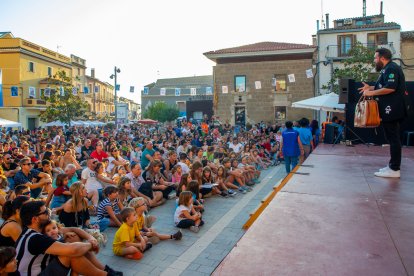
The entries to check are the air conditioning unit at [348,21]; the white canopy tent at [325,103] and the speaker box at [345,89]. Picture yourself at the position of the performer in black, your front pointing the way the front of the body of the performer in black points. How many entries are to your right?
3

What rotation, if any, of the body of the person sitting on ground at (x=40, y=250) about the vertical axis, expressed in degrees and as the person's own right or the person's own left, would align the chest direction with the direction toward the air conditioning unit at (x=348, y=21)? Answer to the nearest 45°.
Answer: approximately 45° to the person's own left

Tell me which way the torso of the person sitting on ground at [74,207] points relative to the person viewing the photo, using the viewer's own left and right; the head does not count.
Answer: facing to the right of the viewer

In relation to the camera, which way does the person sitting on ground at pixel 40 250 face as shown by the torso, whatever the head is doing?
to the viewer's right

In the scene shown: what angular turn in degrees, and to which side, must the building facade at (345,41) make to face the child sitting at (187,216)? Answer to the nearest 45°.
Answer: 0° — it already faces them

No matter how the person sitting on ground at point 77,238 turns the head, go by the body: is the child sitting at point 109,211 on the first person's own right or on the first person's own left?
on the first person's own left

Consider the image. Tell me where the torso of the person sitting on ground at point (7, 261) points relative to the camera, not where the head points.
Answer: to the viewer's right

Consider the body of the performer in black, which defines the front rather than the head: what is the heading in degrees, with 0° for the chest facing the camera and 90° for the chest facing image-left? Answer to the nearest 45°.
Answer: approximately 90°

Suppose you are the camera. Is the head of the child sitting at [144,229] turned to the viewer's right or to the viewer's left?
to the viewer's right

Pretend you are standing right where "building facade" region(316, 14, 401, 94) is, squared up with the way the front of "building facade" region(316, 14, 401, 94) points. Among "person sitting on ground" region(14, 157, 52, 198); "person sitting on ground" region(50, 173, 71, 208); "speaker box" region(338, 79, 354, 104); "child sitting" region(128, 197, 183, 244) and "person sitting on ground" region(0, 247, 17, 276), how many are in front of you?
5

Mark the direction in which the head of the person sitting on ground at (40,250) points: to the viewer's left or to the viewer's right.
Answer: to the viewer's right

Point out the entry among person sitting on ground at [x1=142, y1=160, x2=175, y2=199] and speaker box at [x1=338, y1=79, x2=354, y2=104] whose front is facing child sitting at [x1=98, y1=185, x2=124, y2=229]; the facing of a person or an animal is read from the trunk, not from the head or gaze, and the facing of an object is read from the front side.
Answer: the speaker box

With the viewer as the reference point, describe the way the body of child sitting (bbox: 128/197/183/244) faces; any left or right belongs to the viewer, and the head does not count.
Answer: facing to the right of the viewer

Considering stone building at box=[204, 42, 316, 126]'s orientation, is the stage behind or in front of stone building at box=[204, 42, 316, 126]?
in front
